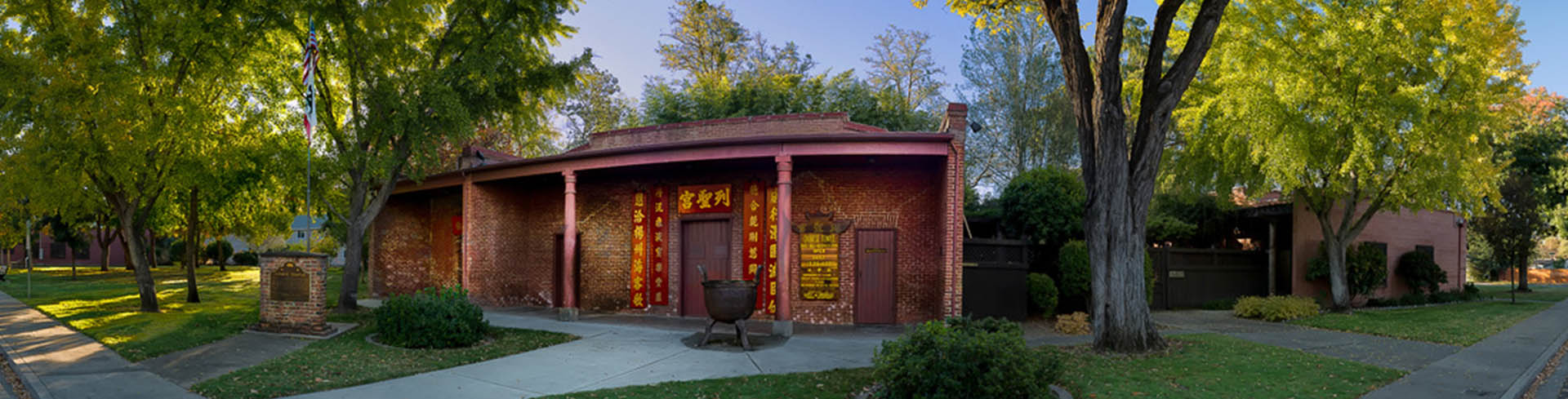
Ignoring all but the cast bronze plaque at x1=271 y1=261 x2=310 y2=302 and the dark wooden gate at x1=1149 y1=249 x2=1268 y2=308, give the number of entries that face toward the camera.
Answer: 2

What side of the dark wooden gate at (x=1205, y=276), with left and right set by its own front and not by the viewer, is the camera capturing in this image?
front

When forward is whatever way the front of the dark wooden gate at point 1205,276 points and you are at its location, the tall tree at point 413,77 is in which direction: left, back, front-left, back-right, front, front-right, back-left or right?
front-right

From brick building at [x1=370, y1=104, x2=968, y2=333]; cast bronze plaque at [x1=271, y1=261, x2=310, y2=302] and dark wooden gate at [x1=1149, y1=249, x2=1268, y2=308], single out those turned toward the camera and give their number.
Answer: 3

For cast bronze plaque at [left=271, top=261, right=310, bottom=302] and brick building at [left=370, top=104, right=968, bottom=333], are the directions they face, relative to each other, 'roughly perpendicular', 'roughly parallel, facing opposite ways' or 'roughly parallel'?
roughly parallel

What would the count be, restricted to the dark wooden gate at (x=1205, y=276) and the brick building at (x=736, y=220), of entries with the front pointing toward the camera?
2

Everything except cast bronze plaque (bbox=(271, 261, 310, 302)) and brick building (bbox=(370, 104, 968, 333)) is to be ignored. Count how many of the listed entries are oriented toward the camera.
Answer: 2

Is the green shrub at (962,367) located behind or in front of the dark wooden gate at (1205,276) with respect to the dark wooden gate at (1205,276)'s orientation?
in front
